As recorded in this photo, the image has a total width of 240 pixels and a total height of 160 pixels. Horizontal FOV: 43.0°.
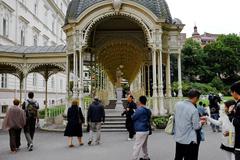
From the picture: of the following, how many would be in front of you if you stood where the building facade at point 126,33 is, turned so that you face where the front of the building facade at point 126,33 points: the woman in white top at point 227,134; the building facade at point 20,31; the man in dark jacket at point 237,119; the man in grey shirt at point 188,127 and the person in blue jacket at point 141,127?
4

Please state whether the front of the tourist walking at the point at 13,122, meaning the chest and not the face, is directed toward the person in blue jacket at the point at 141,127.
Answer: no

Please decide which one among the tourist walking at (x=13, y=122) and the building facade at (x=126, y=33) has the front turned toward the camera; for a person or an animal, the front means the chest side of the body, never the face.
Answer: the building facade

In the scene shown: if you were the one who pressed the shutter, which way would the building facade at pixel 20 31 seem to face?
facing the viewer and to the right of the viewer

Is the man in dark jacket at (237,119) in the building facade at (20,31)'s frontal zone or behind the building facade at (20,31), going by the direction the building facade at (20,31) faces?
frontal zone

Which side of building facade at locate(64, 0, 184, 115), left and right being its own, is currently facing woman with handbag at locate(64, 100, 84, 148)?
front

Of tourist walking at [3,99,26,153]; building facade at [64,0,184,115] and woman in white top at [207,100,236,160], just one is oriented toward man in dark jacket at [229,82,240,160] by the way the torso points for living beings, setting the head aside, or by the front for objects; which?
the building facade

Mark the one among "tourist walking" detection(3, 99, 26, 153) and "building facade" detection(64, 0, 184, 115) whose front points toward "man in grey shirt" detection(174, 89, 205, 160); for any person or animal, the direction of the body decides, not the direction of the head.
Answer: the building facade

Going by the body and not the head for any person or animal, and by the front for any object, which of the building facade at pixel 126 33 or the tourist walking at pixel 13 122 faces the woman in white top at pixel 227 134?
the building facade

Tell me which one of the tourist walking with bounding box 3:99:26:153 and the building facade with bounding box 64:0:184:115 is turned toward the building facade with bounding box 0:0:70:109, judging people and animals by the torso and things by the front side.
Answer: the tourist walking

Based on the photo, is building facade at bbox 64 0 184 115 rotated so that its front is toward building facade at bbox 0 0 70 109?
no

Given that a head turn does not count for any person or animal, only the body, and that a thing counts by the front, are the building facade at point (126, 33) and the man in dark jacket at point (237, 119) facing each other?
no

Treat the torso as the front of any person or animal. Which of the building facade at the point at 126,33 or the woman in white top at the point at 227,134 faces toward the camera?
the building facade

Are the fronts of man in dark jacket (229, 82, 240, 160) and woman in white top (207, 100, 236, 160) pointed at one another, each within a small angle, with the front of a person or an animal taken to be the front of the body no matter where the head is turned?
no

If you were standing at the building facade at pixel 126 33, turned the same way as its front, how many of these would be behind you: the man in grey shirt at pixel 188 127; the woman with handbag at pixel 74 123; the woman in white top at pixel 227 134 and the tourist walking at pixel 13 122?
0

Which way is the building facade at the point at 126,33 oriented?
toward the camera
